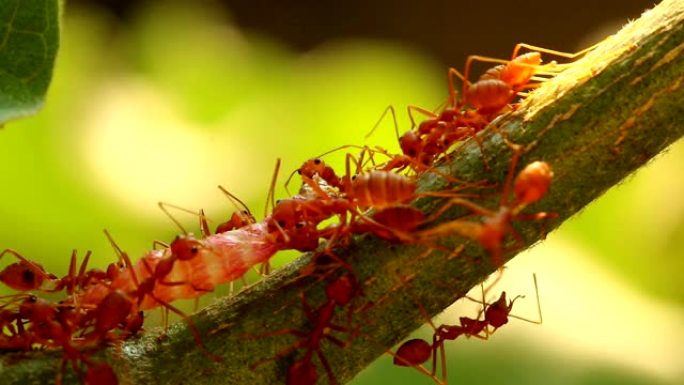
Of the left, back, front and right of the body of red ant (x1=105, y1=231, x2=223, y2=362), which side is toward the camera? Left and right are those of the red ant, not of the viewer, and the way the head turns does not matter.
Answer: right

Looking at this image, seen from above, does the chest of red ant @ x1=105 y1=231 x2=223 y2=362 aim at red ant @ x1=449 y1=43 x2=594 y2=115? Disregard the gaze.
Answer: yes

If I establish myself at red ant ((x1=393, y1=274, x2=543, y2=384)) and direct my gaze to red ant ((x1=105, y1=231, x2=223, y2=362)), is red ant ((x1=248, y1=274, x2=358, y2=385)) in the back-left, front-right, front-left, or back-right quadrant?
front-left

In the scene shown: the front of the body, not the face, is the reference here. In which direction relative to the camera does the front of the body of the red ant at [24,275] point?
to the viewer's right

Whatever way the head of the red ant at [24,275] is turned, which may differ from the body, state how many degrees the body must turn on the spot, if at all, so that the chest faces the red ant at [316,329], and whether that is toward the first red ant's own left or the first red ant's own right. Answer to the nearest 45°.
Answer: approximately 45° to the first red ant's own right

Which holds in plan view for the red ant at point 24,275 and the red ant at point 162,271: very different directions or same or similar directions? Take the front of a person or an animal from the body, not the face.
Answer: same or similar directions
